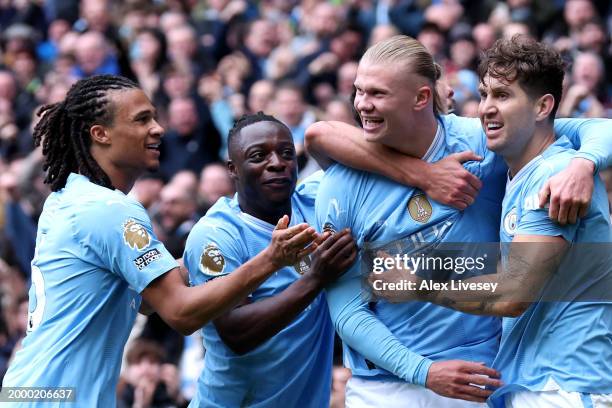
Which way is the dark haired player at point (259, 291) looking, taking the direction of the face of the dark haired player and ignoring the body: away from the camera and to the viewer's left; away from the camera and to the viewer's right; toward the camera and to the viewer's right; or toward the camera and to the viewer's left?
toward the camera and to the viewer's right

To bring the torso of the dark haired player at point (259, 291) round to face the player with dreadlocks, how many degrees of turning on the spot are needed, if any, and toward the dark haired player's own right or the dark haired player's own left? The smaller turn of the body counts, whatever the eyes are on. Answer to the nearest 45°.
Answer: approximately 90° to the dark haired player's own right

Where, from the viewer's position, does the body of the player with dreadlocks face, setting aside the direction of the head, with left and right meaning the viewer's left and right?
facing to the right of the viewer

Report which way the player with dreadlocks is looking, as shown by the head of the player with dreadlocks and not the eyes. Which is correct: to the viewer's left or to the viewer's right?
to the viewer's right

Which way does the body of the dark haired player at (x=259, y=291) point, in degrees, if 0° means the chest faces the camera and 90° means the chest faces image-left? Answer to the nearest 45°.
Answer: approximately 315°
